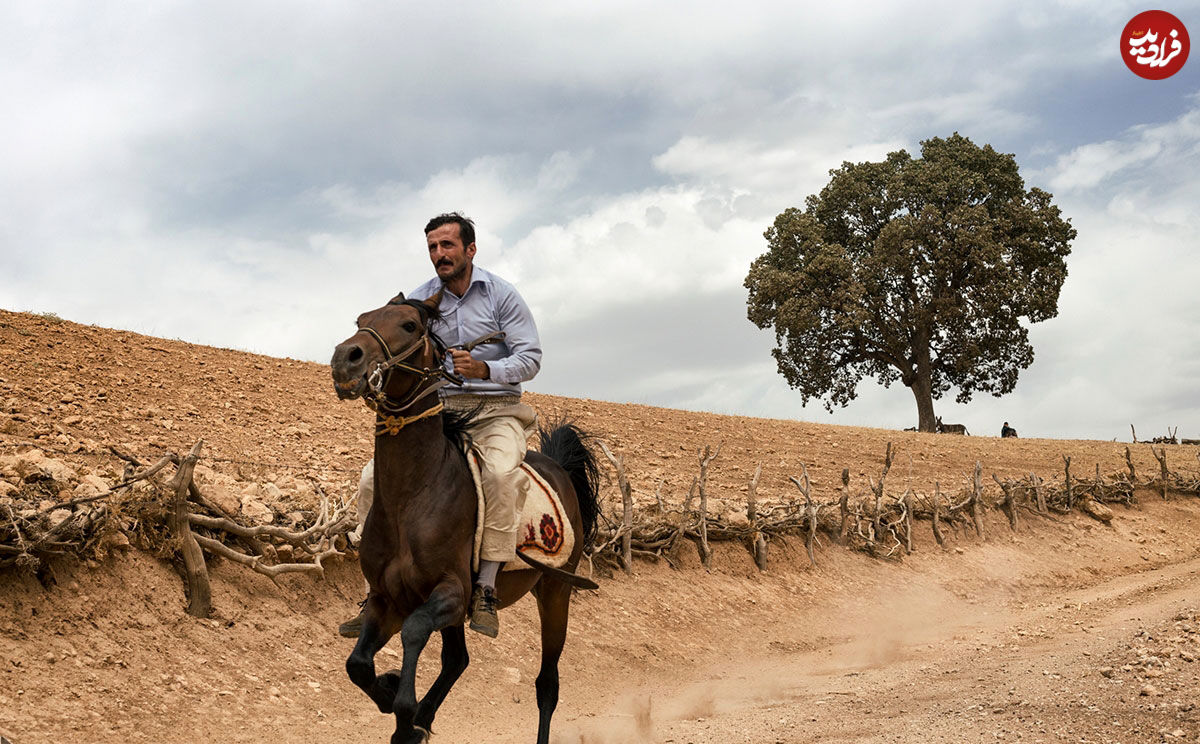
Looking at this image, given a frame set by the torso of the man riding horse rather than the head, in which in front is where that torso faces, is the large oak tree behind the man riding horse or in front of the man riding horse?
behind

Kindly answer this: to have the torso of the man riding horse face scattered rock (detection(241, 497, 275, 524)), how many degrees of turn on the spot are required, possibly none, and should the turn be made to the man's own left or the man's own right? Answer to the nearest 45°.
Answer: approximately 90° to the man's own right

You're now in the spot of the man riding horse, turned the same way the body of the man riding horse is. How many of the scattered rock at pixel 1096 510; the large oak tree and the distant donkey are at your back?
3

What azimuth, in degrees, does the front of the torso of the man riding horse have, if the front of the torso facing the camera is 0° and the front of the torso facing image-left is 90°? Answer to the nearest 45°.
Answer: approximately 45°

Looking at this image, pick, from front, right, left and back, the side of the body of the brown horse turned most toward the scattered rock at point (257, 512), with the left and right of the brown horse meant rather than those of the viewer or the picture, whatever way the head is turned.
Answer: right

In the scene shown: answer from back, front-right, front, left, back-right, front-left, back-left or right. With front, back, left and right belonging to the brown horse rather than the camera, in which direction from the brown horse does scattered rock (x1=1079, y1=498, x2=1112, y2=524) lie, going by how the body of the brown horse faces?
back

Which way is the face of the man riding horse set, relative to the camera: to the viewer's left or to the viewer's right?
to the viewer's left

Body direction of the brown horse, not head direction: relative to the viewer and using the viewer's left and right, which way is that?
facing the viewer and to the left of the viewer

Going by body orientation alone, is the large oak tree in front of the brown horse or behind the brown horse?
behind

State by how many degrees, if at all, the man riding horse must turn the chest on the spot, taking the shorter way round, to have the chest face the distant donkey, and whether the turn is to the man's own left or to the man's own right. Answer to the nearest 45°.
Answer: approximately 180°

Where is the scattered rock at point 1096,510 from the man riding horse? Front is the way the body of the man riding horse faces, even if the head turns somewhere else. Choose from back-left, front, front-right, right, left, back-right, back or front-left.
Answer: back
